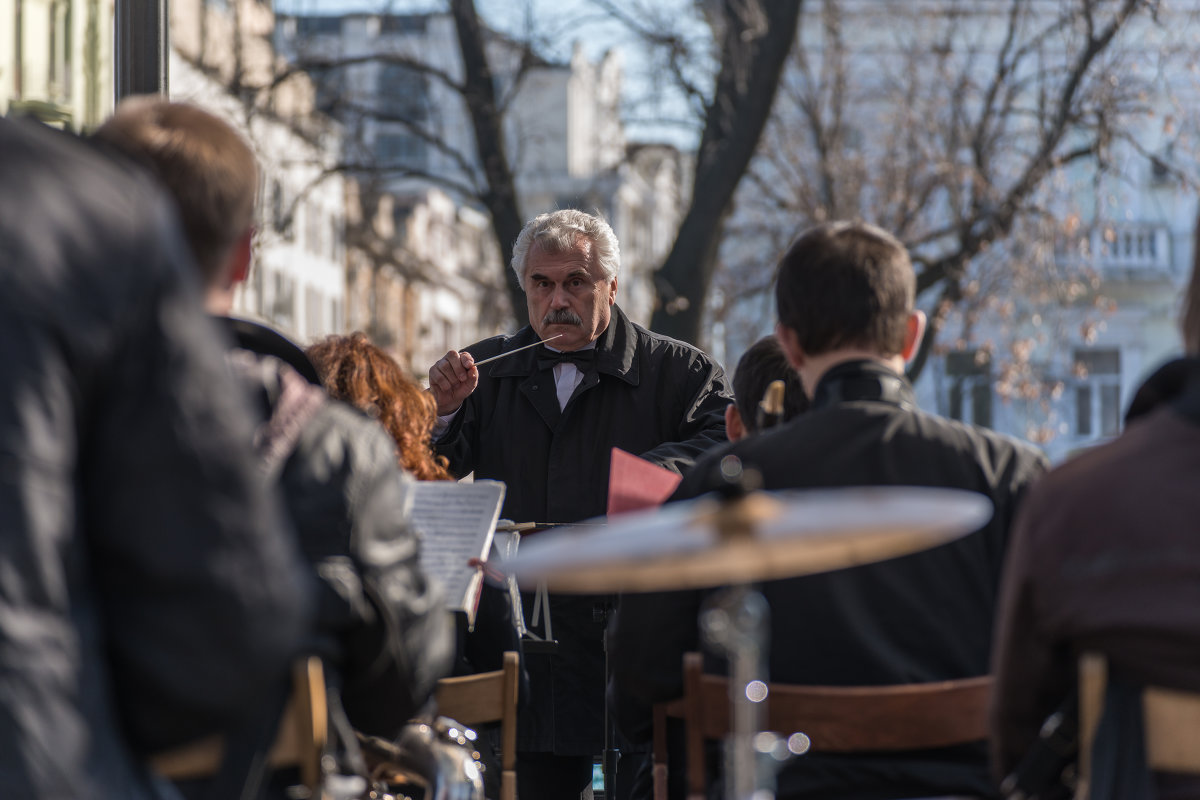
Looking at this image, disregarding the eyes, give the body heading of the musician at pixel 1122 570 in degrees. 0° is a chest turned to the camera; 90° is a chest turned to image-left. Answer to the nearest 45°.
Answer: approximately 180°

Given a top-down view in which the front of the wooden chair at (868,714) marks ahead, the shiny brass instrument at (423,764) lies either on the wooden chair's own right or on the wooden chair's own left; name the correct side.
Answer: on the wooden chair's own left

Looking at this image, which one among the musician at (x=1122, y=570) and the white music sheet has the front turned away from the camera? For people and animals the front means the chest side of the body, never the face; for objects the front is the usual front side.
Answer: the musician

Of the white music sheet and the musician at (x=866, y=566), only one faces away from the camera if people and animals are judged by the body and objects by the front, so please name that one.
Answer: the musician

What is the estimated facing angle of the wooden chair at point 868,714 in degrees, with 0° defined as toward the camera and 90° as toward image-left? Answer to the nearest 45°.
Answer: approximately 180°

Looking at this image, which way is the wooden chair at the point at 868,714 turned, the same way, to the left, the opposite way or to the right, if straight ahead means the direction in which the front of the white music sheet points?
the opposite way

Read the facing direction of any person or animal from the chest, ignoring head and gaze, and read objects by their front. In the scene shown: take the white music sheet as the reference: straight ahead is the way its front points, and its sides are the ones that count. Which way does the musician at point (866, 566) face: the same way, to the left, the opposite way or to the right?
the opposite way

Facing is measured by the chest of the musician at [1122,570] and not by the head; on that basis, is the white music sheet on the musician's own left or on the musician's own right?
on the musician's own left

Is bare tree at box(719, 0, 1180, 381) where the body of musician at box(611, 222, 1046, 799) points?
yes

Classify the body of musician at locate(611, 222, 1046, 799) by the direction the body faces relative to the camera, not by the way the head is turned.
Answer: away from the camera

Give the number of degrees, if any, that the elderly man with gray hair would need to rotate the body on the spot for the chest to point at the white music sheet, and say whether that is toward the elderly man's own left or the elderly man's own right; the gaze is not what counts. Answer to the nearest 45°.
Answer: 0° — they already face it
